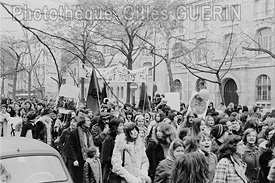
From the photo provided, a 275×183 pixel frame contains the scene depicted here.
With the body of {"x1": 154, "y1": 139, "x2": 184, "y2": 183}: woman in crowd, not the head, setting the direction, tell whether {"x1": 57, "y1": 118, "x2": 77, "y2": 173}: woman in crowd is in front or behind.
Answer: behind

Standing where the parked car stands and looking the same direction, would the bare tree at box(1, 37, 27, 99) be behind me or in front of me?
behind

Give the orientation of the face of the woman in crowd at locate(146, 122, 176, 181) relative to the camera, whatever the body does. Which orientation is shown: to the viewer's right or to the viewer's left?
to the viewer's left

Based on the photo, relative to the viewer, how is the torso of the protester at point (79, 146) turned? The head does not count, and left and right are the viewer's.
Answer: facing the viewer and to the right of the viewer

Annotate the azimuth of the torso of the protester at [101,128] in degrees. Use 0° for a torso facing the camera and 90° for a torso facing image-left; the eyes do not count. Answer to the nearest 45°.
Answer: approximately 315°

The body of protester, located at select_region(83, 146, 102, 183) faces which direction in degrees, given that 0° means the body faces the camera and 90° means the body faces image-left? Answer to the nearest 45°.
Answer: approximately 315°

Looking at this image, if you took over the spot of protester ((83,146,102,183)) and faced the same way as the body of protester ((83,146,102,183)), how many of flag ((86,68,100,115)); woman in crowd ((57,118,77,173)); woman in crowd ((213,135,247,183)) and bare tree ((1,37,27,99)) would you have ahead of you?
1

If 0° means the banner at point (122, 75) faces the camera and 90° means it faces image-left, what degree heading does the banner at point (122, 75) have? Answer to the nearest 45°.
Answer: approximately 0°

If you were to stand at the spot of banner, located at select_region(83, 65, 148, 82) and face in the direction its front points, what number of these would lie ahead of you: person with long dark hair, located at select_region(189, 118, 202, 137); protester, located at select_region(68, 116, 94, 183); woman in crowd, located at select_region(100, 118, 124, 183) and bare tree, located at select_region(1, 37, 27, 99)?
3

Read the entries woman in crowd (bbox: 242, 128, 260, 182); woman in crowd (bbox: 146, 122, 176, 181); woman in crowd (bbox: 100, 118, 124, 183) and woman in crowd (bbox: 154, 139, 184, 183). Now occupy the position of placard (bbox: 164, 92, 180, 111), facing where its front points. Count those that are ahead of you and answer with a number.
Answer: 4

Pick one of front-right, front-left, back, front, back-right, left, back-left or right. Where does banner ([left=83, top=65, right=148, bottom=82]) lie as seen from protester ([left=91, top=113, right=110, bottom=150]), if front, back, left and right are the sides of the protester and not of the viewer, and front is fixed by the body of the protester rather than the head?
back-left

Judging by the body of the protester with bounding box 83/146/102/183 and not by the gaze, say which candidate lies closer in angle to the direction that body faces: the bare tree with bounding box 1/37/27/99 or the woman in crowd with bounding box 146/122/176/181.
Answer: the woman in crowd

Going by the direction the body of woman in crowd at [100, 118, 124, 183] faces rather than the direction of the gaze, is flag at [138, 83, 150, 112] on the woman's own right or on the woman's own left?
on the woman's own left
